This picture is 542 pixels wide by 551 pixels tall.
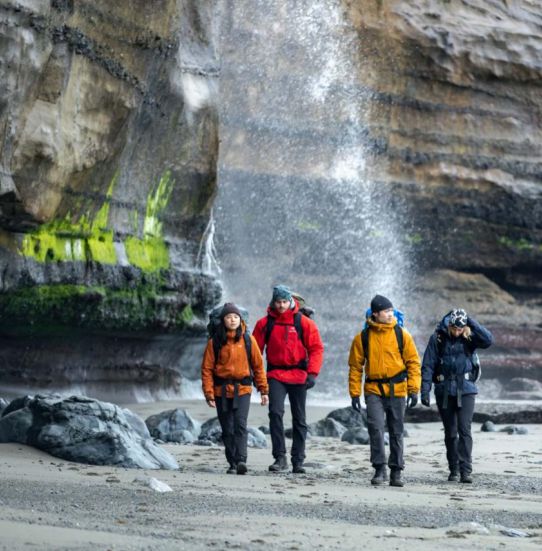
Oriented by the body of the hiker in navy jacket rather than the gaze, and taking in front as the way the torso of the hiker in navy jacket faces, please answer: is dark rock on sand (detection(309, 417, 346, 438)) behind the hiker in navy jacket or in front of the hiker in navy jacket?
behind

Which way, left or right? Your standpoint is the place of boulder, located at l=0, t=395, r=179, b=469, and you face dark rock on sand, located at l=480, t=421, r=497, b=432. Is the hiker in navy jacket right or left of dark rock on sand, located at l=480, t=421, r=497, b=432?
right

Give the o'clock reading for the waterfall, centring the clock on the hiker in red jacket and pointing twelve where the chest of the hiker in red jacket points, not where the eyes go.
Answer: The waterfall is roughly at 6 o'clock from the hiker in red jacket.

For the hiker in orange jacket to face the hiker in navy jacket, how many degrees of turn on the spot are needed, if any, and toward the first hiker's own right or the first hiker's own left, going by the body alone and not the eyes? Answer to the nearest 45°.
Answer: approximately 90° to the first hiker's own left

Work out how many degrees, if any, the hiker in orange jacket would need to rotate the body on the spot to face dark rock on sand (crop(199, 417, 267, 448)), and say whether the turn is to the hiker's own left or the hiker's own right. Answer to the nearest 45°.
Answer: approximately 180°

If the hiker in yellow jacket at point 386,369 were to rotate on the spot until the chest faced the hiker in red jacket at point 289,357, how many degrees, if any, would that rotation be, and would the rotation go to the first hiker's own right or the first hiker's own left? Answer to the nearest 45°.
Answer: approximately 135° to the first hiker's own right

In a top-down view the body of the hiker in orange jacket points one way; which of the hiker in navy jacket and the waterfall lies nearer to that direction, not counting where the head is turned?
the hiker in navy jacket

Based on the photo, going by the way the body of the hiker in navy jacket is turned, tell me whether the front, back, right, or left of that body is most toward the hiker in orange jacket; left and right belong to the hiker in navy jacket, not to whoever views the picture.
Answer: right

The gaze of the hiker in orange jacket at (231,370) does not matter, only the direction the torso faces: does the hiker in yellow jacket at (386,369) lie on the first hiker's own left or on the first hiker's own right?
on the first hiker's own left

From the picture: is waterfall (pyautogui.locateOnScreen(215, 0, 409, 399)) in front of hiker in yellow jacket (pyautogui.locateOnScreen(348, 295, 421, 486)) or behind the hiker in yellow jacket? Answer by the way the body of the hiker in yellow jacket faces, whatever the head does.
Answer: behind

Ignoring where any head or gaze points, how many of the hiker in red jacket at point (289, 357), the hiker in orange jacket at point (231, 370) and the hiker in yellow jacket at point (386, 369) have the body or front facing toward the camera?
3

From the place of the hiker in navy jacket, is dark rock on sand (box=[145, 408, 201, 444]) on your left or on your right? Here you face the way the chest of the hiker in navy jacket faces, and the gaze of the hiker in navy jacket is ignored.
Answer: on your right
